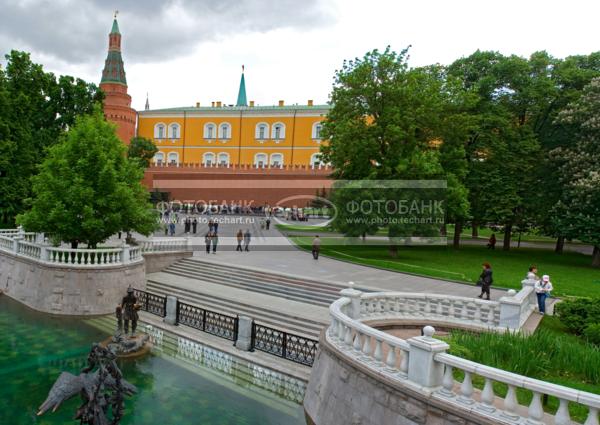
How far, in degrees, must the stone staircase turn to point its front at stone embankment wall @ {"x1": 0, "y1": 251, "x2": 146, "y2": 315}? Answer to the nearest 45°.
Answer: approximately 45° to its right

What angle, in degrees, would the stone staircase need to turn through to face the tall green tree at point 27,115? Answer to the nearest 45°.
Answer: approximately 90° to its right

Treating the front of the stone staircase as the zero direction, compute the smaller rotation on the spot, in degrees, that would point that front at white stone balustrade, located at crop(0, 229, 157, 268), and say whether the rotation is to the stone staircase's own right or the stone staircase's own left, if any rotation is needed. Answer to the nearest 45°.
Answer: approximately 45° to the stone staircase's own right

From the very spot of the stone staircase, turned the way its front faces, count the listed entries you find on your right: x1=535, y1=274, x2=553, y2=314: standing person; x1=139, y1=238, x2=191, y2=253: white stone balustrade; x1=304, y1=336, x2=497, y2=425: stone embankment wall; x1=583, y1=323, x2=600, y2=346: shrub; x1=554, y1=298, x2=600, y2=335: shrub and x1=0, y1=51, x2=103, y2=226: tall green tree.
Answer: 2

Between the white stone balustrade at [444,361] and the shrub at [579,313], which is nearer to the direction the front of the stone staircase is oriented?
the white stone balustrade

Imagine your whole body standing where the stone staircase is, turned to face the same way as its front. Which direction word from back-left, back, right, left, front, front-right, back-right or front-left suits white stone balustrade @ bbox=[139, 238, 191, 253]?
right

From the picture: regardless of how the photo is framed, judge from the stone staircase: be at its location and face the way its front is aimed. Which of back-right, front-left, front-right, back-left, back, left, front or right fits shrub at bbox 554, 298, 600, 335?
left

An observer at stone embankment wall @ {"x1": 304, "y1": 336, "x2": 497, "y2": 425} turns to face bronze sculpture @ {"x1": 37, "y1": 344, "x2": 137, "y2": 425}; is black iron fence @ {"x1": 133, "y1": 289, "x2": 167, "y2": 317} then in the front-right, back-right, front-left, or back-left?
front-right

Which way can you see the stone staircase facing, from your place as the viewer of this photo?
facing the viewer and to the left of the viewer

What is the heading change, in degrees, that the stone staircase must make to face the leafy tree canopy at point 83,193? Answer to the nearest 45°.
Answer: approximately 45° to its right

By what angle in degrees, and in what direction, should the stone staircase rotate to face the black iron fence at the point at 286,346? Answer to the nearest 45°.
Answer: approximately 45° to its left

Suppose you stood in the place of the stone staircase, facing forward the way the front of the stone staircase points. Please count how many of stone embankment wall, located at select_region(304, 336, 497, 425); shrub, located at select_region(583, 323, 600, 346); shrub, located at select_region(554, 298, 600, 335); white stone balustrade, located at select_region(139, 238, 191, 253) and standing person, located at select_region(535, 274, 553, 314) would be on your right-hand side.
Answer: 1

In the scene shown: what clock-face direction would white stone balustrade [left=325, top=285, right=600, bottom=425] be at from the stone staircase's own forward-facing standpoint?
The white stone balustrade is roughly at 10 o'clock from the stone staircase.

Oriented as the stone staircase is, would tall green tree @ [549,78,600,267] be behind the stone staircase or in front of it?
behind

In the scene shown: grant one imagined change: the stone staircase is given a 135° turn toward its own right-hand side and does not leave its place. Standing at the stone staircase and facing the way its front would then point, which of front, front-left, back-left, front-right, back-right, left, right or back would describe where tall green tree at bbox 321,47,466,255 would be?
front-right
